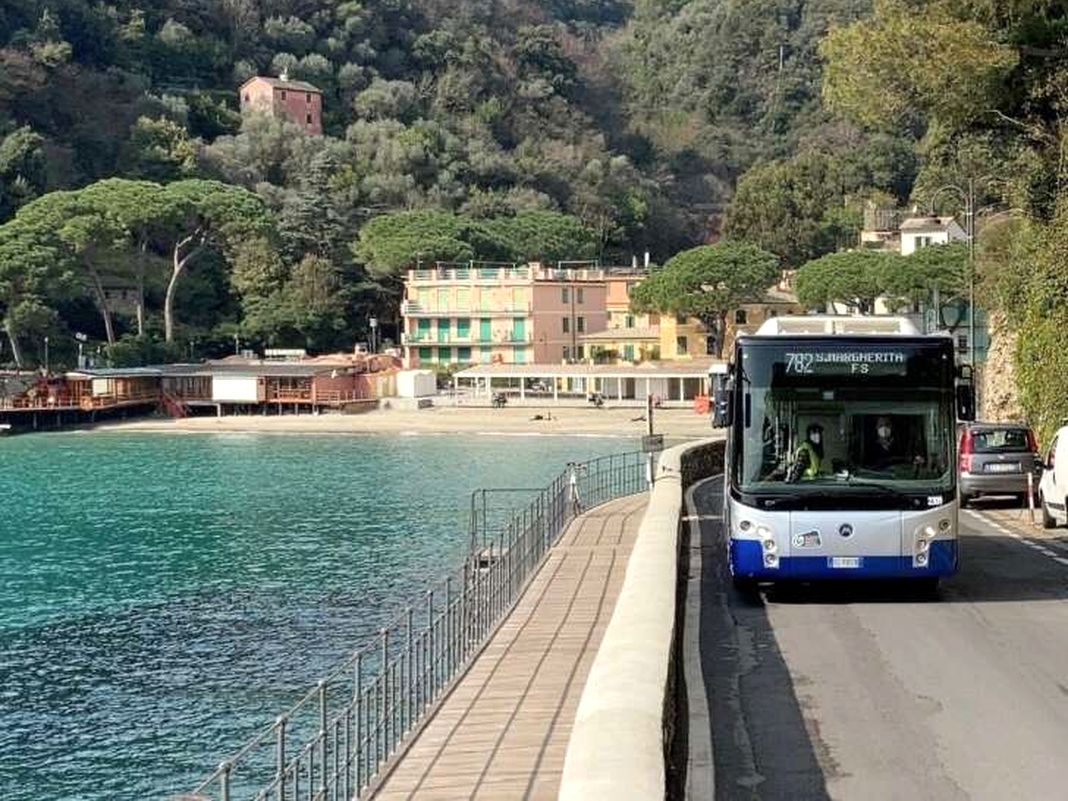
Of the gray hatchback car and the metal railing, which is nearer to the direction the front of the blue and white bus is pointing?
the metal railing

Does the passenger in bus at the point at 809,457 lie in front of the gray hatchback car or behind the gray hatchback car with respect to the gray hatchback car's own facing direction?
behind

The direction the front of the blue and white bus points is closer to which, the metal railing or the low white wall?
the low white wall

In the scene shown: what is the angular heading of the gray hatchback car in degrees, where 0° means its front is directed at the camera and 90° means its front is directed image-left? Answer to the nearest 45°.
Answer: approximately 180°

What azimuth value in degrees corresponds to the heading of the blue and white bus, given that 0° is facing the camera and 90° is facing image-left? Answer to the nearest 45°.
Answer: approximately 0°

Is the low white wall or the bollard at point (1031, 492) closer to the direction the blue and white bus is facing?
the low white wall

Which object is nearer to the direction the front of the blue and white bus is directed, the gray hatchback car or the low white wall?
the low white wall

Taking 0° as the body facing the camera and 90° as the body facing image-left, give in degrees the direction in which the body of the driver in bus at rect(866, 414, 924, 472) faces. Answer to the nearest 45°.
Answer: approximately 0°
